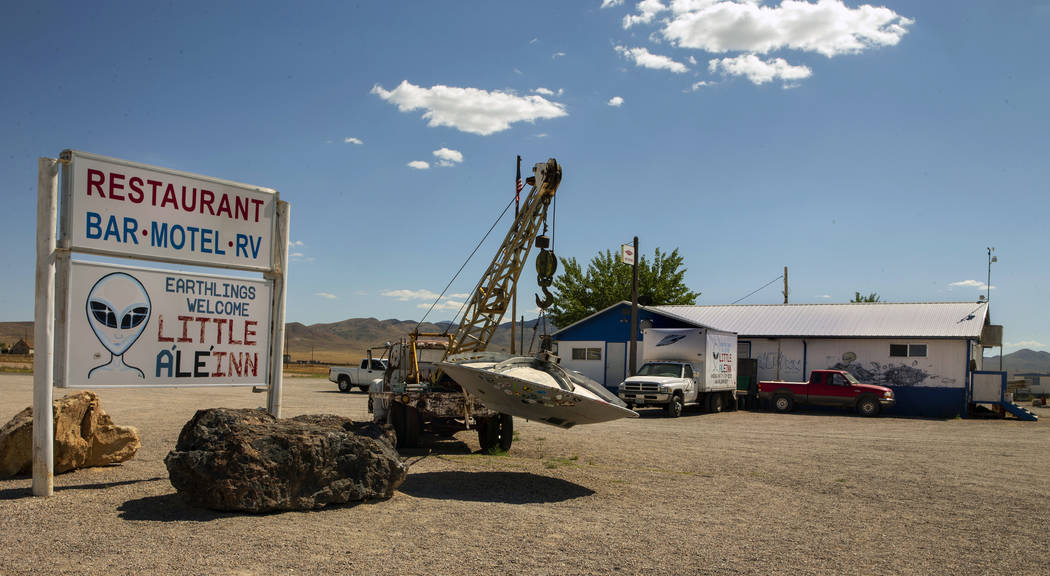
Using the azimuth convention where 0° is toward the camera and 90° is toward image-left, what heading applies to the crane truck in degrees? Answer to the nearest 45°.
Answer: approximately 135°

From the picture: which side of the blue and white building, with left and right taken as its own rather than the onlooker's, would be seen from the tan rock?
front

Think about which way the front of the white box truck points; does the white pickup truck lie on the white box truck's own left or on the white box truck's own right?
on the white box truck's own right

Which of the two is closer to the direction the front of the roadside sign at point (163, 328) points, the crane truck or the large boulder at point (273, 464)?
the large boulder

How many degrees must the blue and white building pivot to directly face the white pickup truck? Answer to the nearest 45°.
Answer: approximately 90° to its right

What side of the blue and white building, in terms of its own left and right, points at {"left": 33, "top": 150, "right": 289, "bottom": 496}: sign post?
front

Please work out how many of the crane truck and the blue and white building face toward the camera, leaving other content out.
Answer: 1

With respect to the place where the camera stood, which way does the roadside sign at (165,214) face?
facing the viewer and to the right of the viewer
